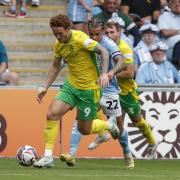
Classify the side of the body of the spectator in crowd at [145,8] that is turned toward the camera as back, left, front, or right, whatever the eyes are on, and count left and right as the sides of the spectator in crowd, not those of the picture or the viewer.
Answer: front

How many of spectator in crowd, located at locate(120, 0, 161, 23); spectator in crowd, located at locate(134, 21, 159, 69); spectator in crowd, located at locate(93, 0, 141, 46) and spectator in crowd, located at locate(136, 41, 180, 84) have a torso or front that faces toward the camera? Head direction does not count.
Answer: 4

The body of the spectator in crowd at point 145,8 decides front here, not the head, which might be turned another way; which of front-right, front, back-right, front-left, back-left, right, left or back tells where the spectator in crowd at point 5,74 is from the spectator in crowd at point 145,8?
front-right

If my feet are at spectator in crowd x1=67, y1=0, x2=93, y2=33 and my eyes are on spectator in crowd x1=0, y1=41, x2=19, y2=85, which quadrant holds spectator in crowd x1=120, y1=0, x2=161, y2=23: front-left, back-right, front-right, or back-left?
back-left

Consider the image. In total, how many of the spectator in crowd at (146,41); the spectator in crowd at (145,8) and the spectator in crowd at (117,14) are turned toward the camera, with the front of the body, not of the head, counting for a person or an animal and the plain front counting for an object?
3

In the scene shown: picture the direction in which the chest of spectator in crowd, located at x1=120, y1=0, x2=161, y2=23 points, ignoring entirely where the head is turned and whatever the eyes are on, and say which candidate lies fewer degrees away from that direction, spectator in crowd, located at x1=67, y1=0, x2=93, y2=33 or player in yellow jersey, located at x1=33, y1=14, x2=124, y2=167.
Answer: the player in yellow jersey

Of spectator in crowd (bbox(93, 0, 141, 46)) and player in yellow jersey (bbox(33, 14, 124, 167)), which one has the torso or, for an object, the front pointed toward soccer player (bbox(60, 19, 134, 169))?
the spectator in crowd

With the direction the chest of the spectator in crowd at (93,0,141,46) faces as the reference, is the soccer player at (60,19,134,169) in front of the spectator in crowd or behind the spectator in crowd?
in front

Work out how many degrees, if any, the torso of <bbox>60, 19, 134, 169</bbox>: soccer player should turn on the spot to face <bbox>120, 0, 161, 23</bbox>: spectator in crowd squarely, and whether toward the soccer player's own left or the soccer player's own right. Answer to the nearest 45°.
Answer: approximately 135° to the soccer player's own right

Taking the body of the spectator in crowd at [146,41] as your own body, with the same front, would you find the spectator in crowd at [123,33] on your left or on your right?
on your right

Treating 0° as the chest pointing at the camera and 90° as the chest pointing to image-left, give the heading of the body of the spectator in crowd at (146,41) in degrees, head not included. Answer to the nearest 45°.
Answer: approximately 0°

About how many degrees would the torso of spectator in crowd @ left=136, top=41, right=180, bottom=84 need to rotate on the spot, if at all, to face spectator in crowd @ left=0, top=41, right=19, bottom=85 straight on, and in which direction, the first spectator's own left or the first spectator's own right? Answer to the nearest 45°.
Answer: approximately 90° to the first spectator's own right
